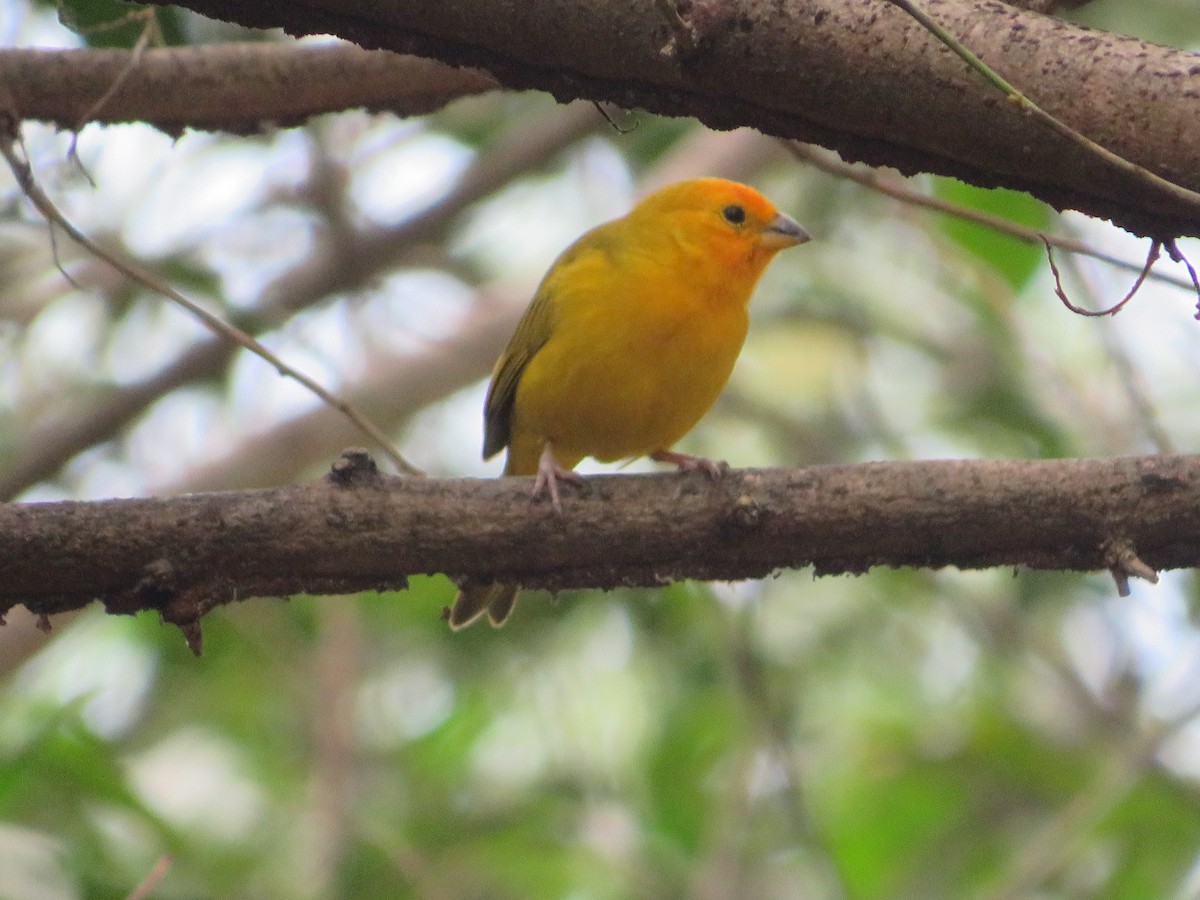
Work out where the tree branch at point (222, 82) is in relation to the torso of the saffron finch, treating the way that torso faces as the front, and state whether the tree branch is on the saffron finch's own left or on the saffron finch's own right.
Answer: on the saffron finch's own right

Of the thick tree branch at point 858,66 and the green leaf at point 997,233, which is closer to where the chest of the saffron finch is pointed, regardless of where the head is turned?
the thick tree branch

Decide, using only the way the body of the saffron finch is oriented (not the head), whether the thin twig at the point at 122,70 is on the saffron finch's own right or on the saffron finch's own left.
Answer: on the saffron finch's own right

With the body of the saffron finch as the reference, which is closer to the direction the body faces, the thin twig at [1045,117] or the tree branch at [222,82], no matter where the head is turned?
the thin twig

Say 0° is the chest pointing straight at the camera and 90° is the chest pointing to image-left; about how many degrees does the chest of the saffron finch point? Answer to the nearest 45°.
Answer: approximately 315°

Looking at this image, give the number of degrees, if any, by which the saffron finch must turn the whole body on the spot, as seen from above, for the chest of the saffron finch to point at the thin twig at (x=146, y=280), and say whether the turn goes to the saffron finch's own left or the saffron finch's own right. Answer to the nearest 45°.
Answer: approximately 90° to the saffron finch's own right

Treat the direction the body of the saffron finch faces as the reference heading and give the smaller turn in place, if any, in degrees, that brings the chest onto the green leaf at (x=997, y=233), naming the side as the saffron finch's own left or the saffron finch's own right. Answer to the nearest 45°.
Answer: approximately 90° to the saffron finch's own left
